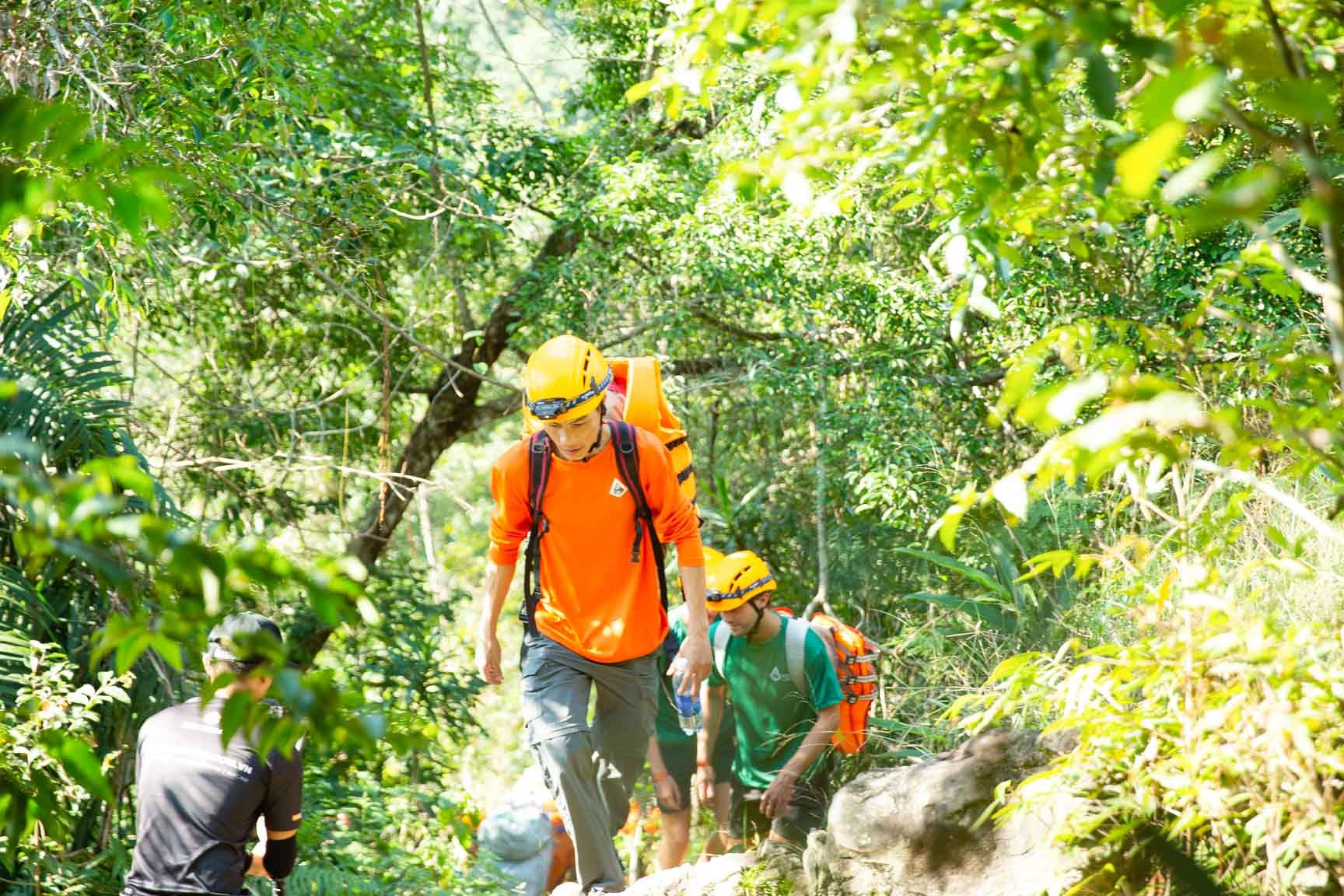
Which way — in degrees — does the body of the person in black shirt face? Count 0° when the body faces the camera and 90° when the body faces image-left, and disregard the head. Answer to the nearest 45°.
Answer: approximately 225°

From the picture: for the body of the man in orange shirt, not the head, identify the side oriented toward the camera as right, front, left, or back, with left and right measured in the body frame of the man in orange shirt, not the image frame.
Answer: front

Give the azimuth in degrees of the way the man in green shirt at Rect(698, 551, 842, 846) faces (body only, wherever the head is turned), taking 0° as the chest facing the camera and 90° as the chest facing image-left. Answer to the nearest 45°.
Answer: approximately 45°

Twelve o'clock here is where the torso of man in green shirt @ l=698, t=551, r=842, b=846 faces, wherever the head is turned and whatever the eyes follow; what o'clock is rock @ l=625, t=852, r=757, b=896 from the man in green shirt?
The rock is roughly at 11 o'clock from the man in green shirt.

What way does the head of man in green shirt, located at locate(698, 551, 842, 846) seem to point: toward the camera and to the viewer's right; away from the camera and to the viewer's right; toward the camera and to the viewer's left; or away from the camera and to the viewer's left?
toward the camera and to the viewer's left

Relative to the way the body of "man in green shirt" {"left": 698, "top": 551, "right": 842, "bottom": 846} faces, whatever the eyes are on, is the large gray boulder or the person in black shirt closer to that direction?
the person in black shirt

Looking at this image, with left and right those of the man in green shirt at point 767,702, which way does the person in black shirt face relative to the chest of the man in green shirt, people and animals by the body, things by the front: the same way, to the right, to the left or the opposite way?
the opposite way

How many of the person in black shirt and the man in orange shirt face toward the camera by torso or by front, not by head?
1

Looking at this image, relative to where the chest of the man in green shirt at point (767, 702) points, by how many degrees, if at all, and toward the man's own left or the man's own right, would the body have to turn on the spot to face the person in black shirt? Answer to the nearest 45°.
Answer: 0° — they already face them

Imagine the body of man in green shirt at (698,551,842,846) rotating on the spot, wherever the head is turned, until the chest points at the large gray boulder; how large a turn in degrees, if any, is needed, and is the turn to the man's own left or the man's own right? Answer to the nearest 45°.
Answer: approximately 45° to the man's own left

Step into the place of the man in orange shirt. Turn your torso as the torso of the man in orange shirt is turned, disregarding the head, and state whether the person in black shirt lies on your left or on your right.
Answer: on your right
